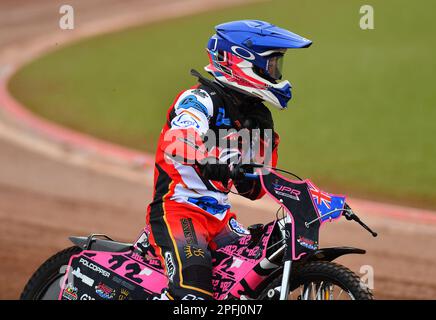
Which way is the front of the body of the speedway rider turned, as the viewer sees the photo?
to the viewer's right

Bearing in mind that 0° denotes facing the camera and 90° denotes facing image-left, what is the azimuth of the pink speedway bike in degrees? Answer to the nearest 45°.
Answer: approximately 270°

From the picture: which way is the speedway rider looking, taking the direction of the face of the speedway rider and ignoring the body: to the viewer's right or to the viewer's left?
to the viewer's right
